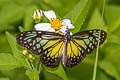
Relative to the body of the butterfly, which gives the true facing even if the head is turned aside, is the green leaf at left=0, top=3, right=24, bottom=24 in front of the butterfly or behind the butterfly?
in front

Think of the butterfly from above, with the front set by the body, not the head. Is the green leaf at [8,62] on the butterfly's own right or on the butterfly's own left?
on the butterfly's own left

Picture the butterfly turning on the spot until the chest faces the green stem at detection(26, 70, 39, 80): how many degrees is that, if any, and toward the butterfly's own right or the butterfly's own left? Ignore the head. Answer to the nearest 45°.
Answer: approximately 90° to the butterfly's own left

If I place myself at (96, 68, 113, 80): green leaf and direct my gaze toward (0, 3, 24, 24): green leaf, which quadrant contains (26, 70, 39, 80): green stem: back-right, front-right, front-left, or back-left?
front-left

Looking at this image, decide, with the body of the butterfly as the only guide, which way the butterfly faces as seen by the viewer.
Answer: away from the camera
